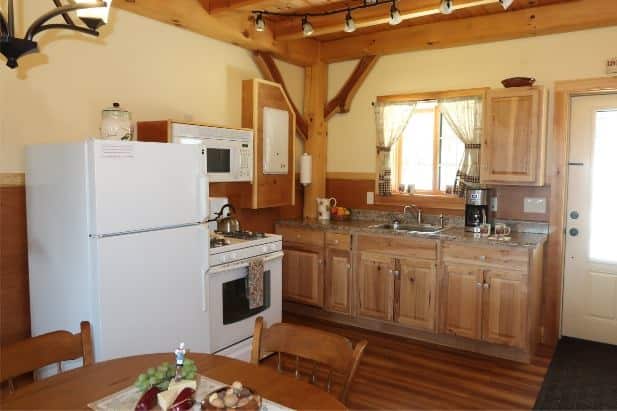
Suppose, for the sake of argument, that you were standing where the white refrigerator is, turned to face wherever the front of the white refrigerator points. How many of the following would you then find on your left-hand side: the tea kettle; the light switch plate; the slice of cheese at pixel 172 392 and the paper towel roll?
3

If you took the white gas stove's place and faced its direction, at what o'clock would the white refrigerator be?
The white refrigerator is roughly at 3 o'clock from the white gas stove.

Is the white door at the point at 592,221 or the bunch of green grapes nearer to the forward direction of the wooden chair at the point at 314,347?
the bunch of green grapes

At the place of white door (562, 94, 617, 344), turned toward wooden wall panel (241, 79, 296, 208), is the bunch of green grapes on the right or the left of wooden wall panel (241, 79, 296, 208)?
left

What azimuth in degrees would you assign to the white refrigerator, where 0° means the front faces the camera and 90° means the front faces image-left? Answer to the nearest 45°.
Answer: approximately 315°

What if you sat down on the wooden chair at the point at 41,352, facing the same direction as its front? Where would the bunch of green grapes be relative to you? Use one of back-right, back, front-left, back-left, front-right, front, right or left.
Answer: front

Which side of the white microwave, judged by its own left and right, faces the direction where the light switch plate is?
left

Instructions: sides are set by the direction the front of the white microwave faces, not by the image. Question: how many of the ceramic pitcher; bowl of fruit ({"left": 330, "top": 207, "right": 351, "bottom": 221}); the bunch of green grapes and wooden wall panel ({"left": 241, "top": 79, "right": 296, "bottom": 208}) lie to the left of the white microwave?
3

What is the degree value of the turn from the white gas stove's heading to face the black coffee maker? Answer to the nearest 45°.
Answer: approximately 45° to its left

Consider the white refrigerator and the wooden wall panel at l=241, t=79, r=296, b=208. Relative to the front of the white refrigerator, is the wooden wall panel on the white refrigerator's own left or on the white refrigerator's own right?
on the white refrigerator's own left

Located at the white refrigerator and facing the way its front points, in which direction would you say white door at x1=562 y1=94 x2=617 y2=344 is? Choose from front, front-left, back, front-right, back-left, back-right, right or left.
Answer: front-left

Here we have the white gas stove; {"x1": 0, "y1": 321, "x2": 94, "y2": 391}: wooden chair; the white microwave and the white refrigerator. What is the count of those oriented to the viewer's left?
0

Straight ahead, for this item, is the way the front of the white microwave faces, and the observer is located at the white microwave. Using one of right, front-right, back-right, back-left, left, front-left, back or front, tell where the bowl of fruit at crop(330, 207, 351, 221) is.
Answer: left

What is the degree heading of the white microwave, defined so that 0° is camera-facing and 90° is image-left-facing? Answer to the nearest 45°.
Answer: approximately 315°

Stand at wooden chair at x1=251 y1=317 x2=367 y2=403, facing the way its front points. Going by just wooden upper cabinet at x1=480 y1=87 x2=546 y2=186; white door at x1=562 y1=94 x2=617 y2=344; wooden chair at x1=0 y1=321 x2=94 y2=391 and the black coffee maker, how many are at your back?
3

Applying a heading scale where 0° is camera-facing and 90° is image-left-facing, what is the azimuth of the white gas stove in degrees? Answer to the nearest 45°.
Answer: approximately 315°
